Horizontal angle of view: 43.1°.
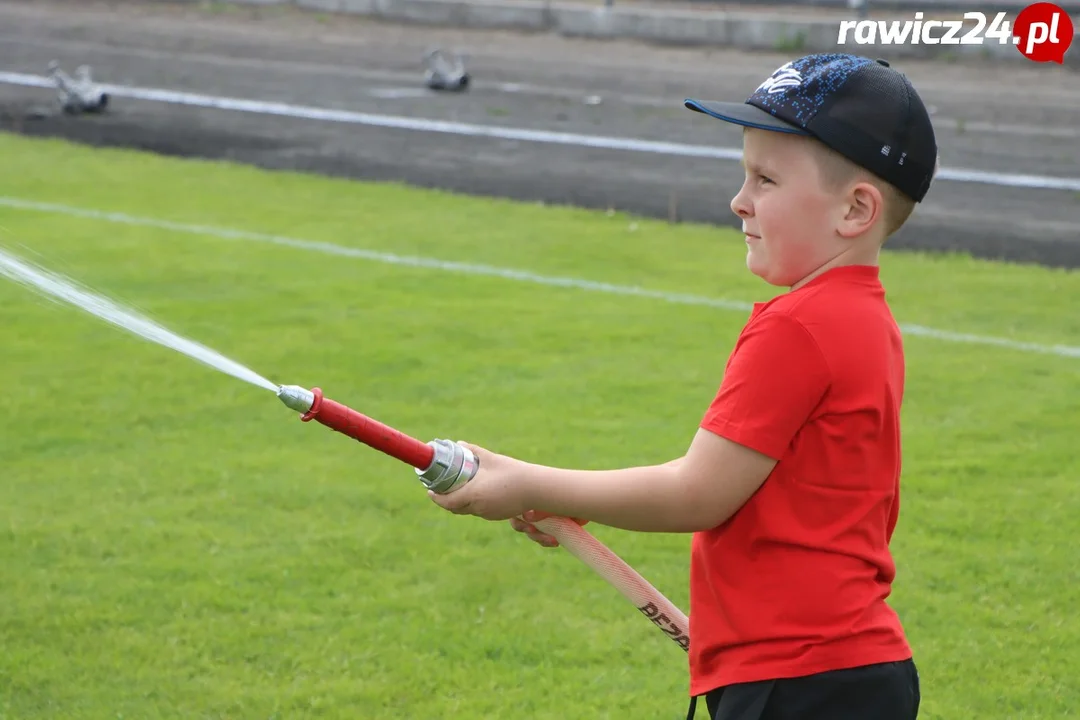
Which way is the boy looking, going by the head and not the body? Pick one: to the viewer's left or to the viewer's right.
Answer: to the viewer's left

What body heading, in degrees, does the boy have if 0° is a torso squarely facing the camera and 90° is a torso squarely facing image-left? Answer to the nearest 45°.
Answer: approximately 90°
